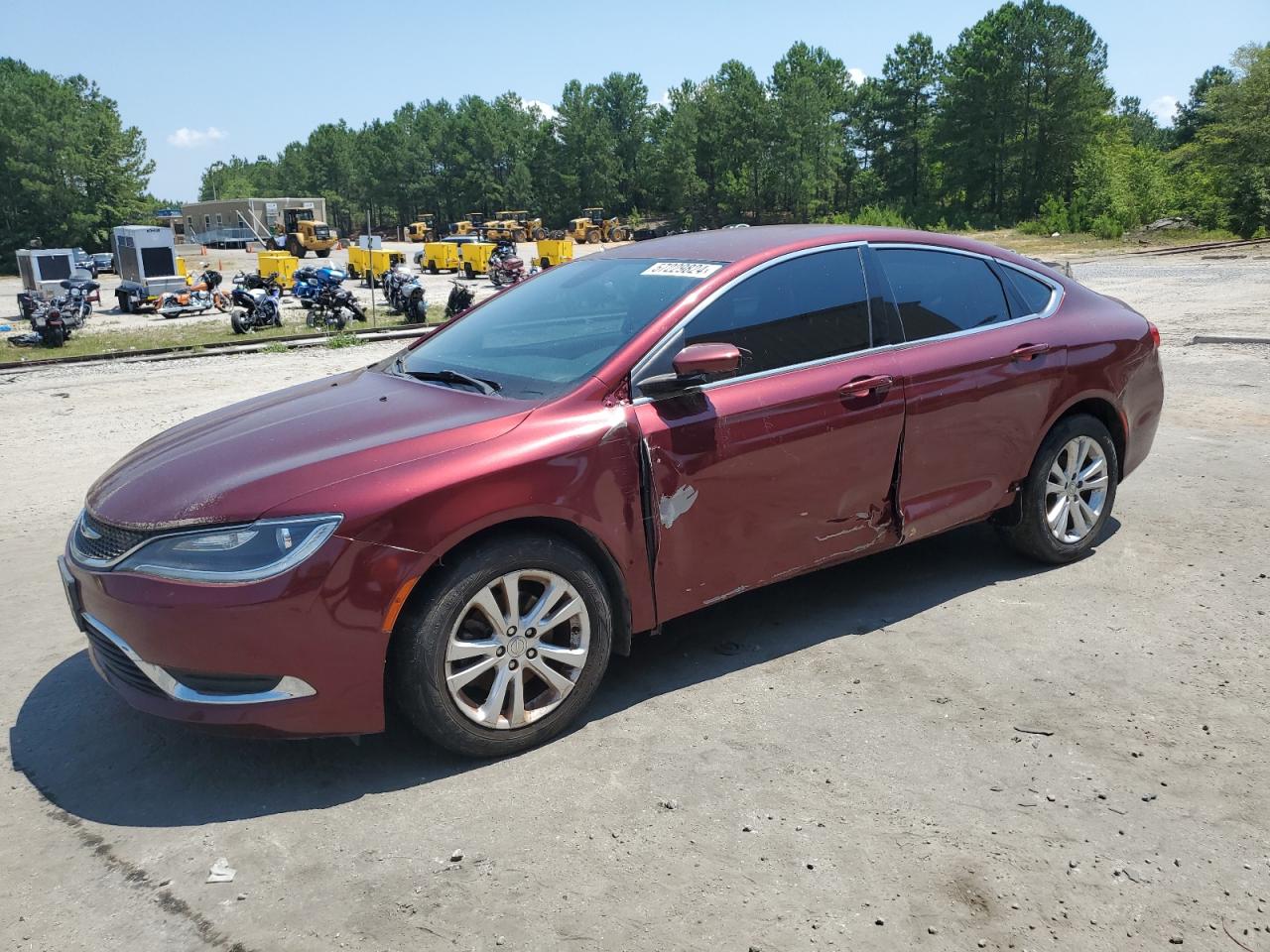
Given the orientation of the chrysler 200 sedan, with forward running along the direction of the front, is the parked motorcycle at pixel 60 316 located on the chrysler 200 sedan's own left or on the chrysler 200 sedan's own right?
on the chrysler 200 sedan's own right

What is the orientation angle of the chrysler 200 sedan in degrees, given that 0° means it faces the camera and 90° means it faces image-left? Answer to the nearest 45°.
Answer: approximately 45°

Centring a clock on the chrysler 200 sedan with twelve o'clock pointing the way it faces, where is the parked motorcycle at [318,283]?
The parked motorcycle is roughly at 4 o'clock from the chrysler 200 sedan.

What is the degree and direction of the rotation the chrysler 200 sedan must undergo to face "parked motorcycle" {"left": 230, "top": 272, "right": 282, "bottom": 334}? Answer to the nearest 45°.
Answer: approximately 135° to its right

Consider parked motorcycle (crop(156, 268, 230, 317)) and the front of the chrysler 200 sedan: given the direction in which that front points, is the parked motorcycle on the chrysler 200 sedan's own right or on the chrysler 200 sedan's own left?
on the chrysler 200 sedan's own right

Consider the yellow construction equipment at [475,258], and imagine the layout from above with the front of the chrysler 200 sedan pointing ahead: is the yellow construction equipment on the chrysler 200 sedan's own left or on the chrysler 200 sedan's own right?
on the chrysler 200 sedan's own right

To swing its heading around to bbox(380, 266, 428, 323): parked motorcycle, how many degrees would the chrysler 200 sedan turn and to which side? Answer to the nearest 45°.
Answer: approximately 135° to its right

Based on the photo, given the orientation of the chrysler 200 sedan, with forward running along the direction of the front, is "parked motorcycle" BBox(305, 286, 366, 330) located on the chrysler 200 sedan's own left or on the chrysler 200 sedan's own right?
on the chrysler 200 sedan's own right
